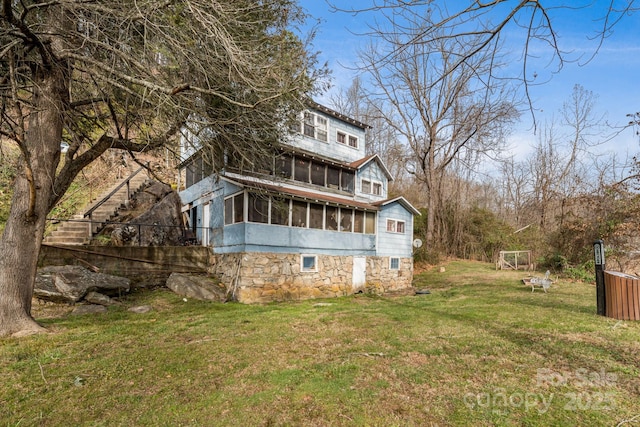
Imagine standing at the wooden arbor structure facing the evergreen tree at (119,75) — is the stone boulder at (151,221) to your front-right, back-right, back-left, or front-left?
front-right

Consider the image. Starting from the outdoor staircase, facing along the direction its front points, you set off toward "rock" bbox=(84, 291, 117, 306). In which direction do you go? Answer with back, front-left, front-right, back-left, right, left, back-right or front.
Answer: front-left

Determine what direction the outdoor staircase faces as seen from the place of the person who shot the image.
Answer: facing the viewer and to the left of the viewer

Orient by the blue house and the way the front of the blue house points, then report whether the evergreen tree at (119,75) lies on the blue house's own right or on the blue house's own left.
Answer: on the blue house's own right

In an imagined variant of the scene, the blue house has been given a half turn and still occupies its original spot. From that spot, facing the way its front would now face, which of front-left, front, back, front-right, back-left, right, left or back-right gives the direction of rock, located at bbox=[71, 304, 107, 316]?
left

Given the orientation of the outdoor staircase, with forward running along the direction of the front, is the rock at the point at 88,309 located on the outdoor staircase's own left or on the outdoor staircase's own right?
on the outdoor staircase's own left

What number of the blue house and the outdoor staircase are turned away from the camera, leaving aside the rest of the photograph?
0

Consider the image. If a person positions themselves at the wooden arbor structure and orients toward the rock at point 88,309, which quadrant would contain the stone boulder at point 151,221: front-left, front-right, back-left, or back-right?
front-right

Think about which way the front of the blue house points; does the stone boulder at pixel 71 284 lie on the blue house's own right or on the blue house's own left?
on the blue house's own right

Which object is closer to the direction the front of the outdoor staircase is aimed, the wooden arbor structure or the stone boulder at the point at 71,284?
the stone boulder
